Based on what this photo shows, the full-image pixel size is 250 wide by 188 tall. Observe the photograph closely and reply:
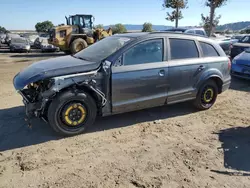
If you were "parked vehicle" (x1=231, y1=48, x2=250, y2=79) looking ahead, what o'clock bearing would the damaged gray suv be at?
The damaged gray suv is roughly at 11 o'clock from the parked vehicle.

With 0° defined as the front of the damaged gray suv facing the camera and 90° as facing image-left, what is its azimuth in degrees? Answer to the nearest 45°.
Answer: approximately 45°

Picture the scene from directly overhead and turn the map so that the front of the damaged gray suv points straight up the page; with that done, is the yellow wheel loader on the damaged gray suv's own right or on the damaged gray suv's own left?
on the damaged gray suv's own right

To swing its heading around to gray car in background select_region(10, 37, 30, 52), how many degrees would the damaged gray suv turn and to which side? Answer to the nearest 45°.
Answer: approximately 90° to its right

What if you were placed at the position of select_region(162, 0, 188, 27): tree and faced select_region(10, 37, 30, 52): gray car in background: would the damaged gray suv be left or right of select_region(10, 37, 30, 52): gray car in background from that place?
left
